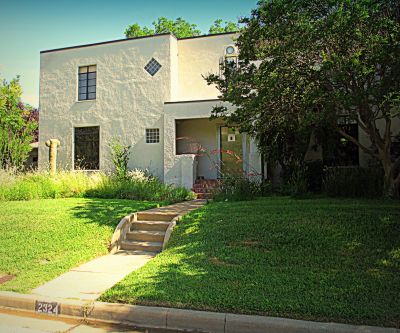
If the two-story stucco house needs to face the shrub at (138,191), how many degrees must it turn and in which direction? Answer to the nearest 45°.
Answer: approximately 45° to its left

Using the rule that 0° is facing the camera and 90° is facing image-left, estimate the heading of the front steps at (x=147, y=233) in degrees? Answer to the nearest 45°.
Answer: approximately 45°

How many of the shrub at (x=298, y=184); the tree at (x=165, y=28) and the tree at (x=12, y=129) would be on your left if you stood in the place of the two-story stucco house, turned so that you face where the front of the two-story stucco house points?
1

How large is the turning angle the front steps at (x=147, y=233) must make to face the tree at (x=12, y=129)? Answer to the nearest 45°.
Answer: approximately 90° to its right

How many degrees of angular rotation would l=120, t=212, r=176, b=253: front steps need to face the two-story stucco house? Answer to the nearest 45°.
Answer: approximately 135° to its right

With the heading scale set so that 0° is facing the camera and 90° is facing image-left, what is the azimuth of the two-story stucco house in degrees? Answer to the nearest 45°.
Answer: approximately 45°

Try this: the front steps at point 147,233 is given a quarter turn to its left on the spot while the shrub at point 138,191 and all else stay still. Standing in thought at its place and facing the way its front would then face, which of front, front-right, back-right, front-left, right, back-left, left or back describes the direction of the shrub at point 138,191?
back-left

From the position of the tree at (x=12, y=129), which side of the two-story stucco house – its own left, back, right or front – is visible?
right

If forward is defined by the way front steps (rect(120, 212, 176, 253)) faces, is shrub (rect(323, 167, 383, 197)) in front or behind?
behind
